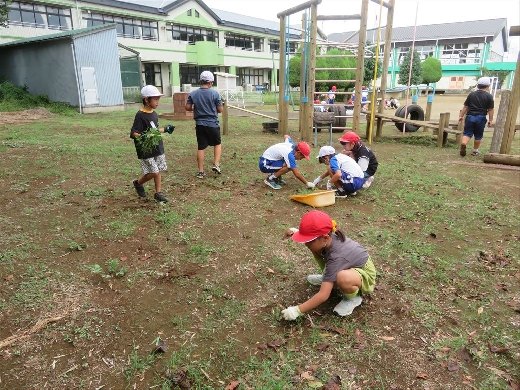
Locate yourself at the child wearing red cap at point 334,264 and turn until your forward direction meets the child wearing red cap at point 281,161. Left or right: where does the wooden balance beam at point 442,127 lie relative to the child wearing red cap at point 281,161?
right

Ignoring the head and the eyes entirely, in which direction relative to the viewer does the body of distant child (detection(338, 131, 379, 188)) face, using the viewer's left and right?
facing to the left of the viewer

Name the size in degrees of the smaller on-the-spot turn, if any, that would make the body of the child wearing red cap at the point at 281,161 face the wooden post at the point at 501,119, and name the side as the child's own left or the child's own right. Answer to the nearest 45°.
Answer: approximately 45° to the child's own left

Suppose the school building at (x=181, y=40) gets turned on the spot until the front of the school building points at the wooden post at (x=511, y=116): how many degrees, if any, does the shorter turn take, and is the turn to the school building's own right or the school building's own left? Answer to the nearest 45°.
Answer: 0° — it already faces it

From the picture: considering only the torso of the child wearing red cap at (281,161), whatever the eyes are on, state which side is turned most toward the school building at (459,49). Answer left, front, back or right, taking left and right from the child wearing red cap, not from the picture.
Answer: left

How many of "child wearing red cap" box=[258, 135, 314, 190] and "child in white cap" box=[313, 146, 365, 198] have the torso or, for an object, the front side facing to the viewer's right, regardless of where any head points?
1

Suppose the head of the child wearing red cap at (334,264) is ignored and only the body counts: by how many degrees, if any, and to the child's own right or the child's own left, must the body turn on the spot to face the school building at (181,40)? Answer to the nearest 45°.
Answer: approximately 90° to the child's own right

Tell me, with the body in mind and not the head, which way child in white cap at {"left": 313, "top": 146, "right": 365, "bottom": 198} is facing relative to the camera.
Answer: to the viewer's left

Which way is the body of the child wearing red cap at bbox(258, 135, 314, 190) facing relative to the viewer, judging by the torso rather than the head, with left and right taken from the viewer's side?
facing to the right of the viewer
